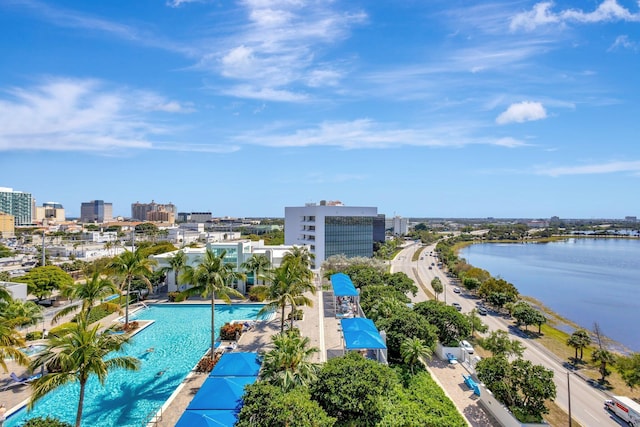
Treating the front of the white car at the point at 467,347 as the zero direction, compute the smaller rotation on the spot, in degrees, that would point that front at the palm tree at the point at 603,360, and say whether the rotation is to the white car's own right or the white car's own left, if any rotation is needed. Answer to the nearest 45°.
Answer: approximately 45° to the white car's own left

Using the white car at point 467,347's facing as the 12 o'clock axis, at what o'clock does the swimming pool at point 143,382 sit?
The swimming pool is roughly at 3 o'clock from the white car.

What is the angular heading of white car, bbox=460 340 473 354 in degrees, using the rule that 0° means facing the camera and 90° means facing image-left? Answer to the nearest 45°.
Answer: approximately 315°

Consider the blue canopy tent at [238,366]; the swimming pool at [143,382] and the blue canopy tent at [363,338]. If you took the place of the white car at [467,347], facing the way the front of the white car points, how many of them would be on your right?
3

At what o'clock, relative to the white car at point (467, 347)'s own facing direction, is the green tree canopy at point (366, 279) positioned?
The green tree canopy is roughly at 6 o'clock from the white car.

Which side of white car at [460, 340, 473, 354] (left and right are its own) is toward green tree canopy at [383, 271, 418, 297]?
back

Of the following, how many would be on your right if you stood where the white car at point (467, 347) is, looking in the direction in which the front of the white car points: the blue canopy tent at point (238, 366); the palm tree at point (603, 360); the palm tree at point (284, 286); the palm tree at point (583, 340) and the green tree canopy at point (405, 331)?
3

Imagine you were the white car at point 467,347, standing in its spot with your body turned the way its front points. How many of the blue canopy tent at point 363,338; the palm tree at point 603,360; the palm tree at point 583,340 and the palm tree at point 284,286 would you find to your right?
2

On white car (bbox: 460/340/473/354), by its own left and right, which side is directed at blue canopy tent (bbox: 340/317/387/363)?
right

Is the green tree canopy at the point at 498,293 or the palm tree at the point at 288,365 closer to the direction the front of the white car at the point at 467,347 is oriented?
the palm tree

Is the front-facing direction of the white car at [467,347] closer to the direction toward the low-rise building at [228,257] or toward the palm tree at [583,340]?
the palm tree

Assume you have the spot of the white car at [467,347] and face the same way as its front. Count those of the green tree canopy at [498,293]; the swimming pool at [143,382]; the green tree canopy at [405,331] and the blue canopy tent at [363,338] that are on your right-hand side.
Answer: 3

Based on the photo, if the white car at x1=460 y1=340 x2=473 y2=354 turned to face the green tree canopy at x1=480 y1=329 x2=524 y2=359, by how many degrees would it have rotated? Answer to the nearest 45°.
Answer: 0° — it already faces it
